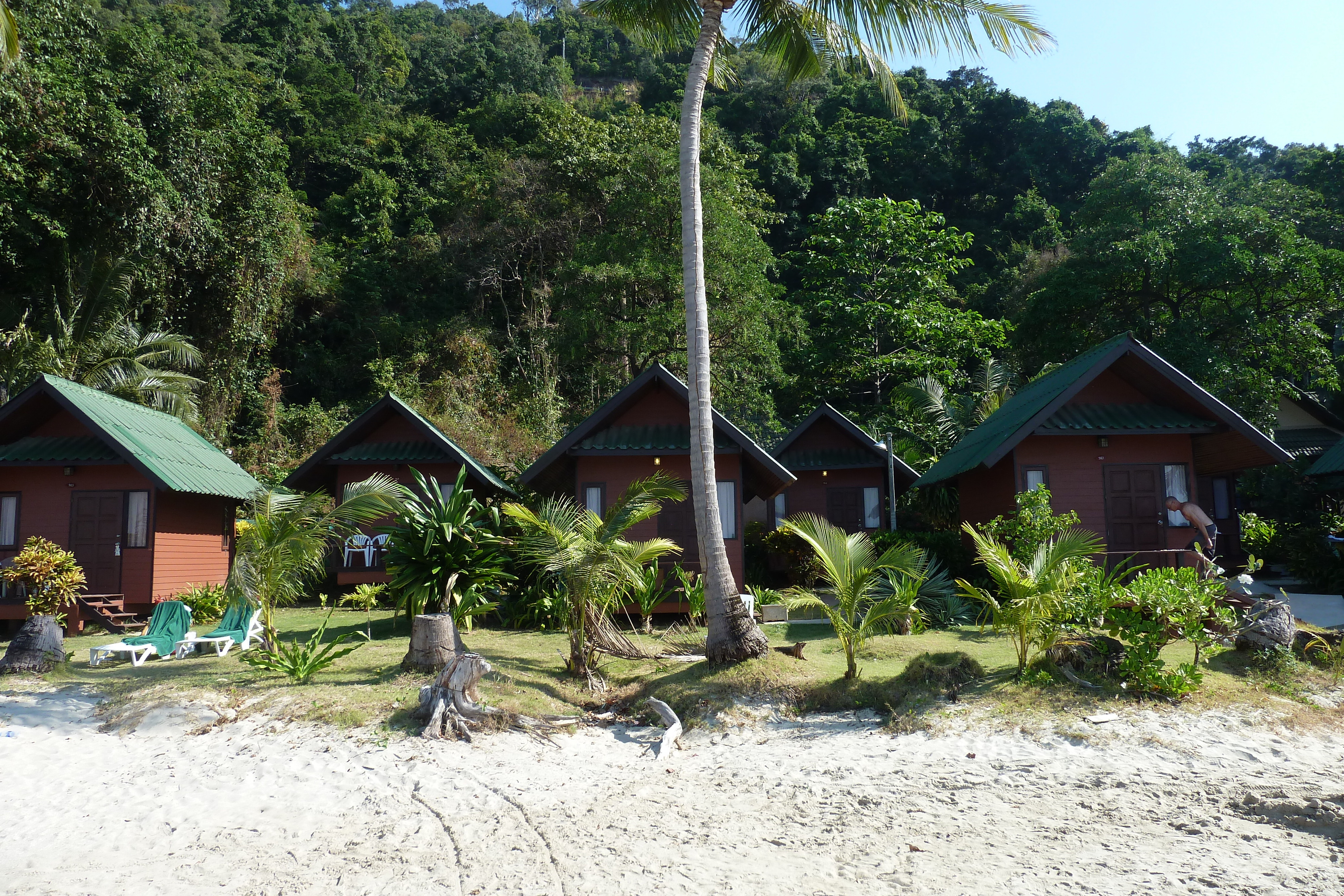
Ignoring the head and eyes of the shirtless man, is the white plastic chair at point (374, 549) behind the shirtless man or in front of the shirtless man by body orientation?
in front

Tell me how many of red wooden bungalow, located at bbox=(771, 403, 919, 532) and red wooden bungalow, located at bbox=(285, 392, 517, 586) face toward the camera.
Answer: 2

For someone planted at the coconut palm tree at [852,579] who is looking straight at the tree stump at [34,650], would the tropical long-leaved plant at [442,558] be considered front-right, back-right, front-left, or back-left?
front-right

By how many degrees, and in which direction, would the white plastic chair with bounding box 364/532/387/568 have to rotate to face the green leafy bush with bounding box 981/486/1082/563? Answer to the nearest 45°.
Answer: approximately 90° to its left

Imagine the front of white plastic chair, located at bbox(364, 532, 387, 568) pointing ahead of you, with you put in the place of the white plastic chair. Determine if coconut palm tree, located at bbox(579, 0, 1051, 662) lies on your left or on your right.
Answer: on your left

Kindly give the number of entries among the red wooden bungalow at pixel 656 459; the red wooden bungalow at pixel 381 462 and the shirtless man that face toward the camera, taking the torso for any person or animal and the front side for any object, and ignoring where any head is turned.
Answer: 2

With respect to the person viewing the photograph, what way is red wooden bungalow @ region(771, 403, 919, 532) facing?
facing the viewer

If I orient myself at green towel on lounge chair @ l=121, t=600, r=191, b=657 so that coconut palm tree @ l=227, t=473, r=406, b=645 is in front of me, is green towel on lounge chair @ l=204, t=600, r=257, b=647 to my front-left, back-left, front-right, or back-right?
front-left

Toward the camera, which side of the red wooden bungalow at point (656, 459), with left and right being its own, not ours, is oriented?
front

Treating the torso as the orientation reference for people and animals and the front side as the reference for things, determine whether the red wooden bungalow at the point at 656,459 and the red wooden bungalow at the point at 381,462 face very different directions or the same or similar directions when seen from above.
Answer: same or similar directions

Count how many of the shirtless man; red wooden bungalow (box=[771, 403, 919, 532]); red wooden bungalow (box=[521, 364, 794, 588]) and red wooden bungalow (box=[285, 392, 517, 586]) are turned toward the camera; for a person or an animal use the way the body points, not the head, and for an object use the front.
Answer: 3

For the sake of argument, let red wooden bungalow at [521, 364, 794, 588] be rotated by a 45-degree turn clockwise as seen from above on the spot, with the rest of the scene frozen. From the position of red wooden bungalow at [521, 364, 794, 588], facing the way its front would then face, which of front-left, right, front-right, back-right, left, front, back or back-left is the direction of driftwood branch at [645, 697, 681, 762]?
front-left

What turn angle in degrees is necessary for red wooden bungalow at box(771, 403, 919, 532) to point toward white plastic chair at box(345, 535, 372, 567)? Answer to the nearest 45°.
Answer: approximately 45° to its right

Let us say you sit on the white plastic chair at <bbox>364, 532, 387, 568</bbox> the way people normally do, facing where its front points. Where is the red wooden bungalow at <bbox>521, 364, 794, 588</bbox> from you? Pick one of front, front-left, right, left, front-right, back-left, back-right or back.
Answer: left

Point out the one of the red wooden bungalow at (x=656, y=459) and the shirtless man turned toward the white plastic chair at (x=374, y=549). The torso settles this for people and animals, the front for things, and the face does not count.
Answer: the shirtless man

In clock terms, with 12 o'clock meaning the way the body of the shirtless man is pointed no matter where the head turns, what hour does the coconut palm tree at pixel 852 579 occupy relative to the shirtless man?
The coconut palm tree is roughly at 10 o'clock from the shirtless man.
